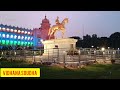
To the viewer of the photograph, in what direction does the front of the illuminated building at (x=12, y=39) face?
facing the viewer and to the right of the viewer

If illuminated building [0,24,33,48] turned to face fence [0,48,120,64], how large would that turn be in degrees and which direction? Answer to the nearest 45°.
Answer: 0° — it already faces it
